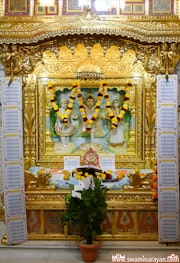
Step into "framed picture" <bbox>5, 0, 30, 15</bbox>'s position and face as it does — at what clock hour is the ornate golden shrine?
The ornate golden shrine is roughly at 10 o'clock from the framed picture.

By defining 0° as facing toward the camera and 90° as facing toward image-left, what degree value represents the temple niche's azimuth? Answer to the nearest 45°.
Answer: approximately 0°

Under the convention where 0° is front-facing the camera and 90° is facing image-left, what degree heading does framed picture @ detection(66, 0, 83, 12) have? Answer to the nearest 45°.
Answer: approximately 0°

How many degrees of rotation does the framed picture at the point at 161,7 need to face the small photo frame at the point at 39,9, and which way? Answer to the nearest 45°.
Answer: approximately 90° to its right

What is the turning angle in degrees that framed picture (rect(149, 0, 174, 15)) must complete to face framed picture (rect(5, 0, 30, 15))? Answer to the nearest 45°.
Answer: approximately 90° to its right
